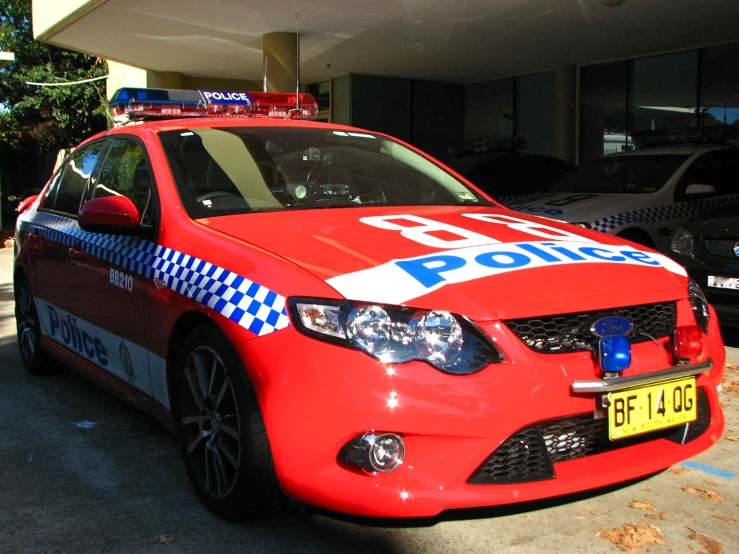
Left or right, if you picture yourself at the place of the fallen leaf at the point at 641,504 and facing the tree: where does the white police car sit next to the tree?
right

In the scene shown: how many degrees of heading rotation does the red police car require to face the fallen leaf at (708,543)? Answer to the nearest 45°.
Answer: approximately 45° to its left

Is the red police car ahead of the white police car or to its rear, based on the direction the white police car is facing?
ahead

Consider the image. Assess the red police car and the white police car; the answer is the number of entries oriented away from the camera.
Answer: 0

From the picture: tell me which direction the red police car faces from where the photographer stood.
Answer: facing the viewer and to the right of the viewer

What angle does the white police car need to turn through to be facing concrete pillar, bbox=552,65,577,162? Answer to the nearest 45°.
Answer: approximately 135° to its right

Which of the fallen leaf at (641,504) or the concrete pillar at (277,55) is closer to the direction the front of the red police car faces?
the fallen leaf

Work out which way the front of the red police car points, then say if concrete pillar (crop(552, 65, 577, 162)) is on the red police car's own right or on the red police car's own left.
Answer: on the red police car's own left

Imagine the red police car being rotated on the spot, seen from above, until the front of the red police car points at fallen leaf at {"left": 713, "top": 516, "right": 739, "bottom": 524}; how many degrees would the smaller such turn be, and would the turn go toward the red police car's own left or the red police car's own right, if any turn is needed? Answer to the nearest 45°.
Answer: approximately 45° to the red police car's own left

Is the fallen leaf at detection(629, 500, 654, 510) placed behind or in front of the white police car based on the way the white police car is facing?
in front
